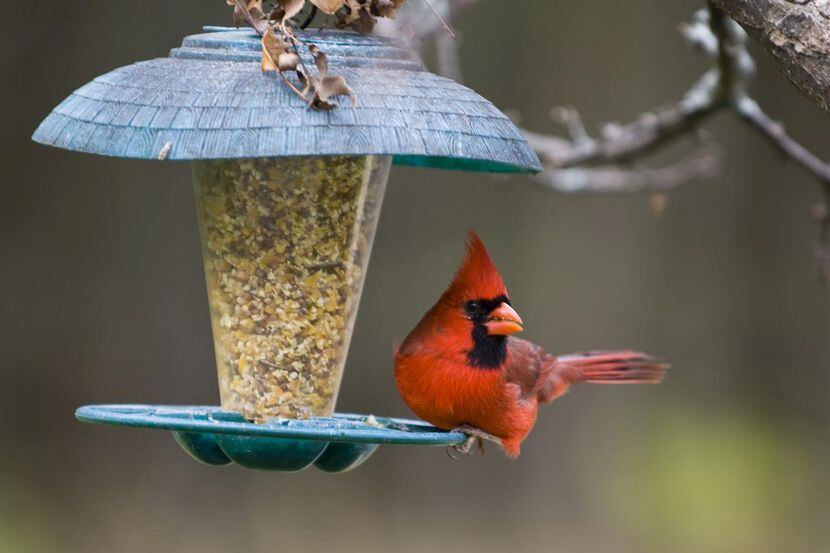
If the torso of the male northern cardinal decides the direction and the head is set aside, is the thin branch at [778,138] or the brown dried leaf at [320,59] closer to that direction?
the brown dried leaf

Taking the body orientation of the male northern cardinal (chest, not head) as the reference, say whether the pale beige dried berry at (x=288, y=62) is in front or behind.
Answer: in front

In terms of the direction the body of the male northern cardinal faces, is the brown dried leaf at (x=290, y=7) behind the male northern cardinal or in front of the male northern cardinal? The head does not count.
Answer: in front

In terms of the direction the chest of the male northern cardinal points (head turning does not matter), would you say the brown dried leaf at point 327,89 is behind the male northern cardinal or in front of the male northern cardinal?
in front

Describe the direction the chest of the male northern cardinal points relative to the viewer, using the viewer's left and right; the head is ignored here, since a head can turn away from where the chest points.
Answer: facing the viewer and to the left of the viewer

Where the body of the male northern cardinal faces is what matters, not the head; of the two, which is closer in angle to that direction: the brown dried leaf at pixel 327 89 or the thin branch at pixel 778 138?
the brown dried leaf

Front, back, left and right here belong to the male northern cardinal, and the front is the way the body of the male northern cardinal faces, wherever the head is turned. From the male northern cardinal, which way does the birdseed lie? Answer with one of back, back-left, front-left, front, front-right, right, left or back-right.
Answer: front

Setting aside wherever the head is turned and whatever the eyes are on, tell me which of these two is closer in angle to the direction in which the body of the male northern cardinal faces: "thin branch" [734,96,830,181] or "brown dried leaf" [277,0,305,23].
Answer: the brown dried leaf

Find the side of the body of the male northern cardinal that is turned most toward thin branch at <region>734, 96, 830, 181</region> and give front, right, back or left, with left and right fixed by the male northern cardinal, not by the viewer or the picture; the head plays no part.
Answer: back
